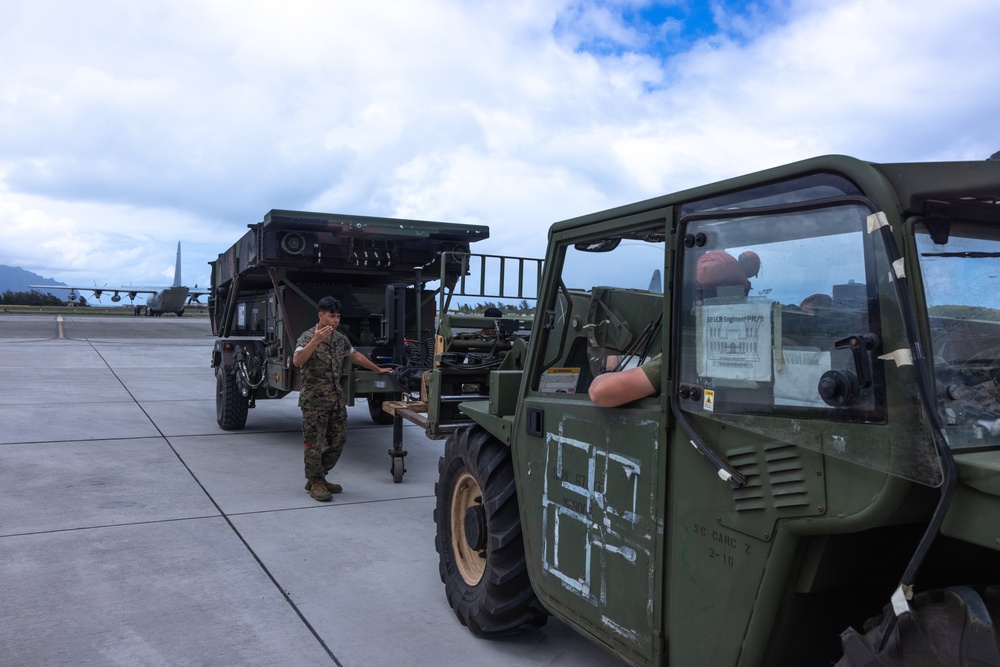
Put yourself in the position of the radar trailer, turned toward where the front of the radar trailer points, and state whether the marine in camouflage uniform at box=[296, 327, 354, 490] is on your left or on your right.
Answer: on your right

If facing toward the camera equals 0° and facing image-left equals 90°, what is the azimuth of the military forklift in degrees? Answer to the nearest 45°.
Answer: approximately 135°

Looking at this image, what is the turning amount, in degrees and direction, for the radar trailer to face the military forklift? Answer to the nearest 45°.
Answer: approximately 45° to its right

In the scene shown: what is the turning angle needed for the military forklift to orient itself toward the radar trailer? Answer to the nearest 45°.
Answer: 0° — it already faces it
